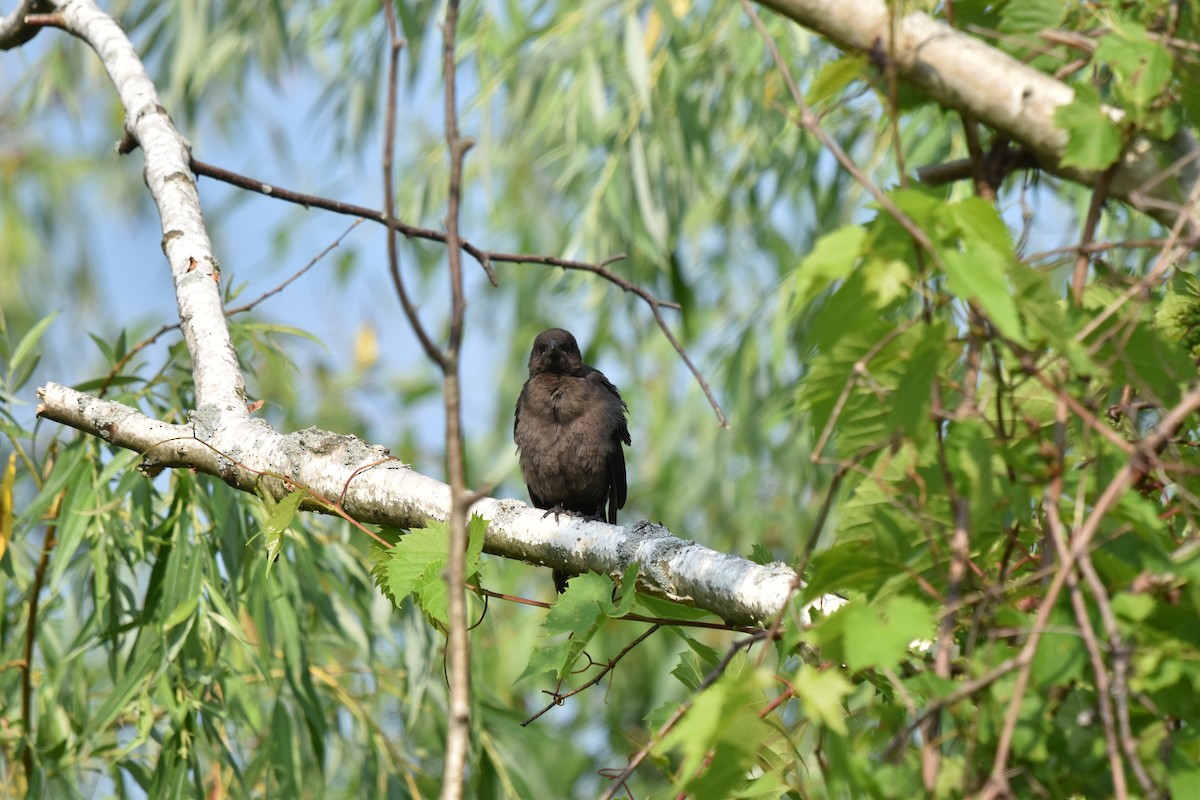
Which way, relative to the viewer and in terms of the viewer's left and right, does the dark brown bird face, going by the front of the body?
facing the viewer
